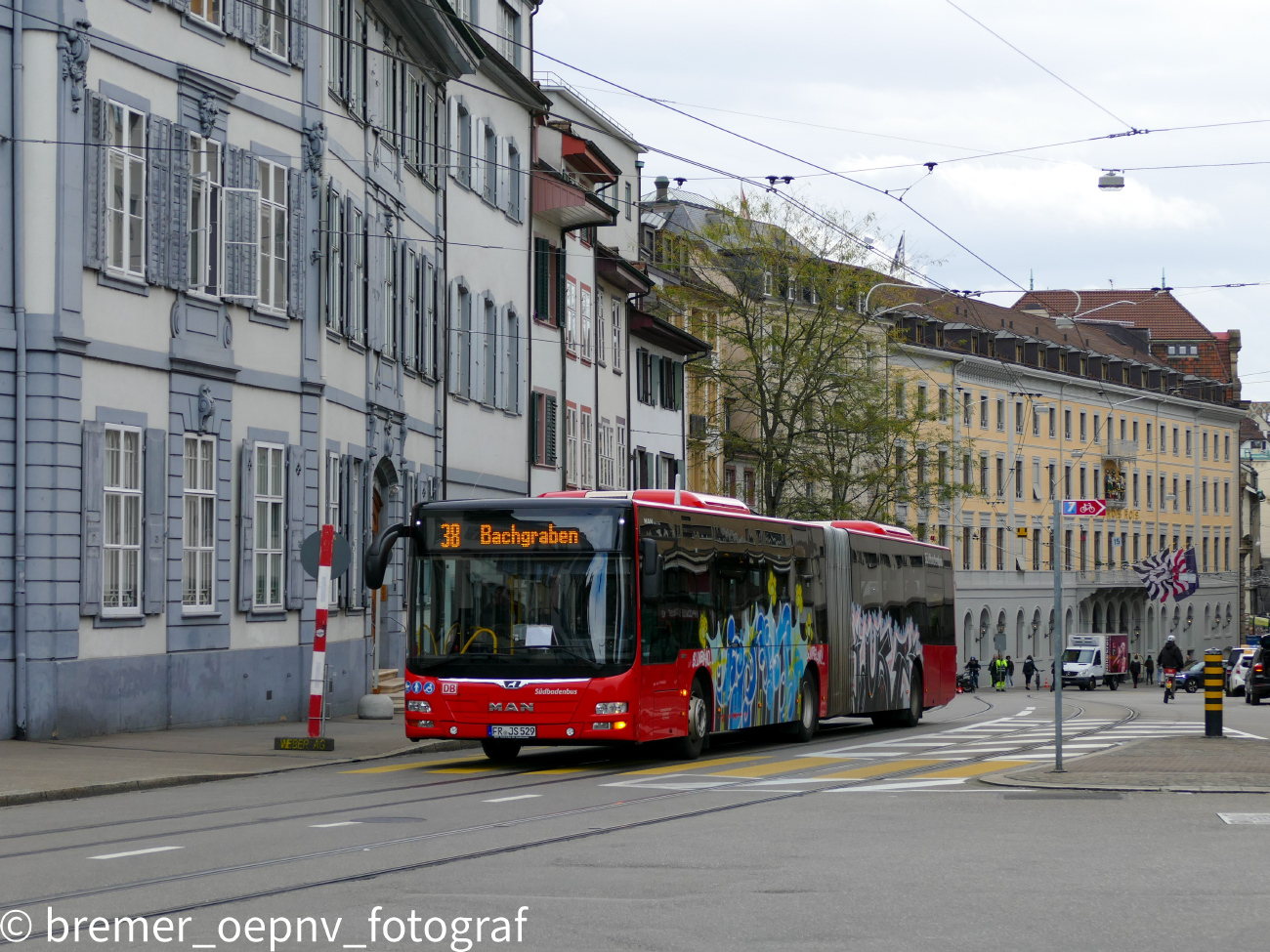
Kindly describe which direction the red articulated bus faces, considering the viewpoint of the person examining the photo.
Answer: facing the viewer and to the left of the viewer

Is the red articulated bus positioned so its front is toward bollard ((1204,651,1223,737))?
no

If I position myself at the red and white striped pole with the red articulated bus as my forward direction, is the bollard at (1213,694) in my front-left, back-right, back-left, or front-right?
front-right

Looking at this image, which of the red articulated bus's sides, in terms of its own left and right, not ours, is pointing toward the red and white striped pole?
right
